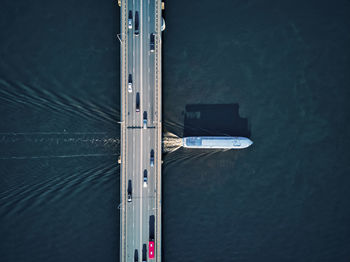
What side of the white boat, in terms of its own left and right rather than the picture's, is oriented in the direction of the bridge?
back
